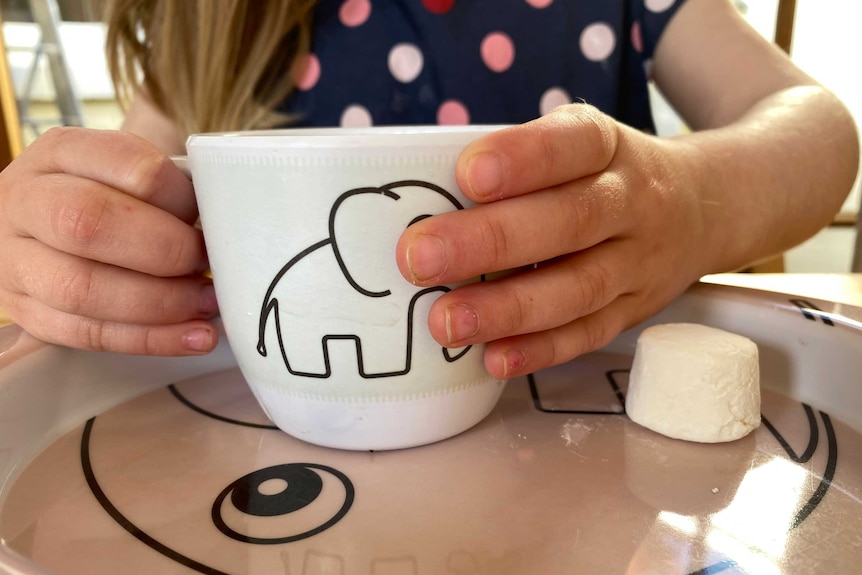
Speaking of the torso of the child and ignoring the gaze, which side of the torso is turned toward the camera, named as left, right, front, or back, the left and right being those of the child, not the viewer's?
front
